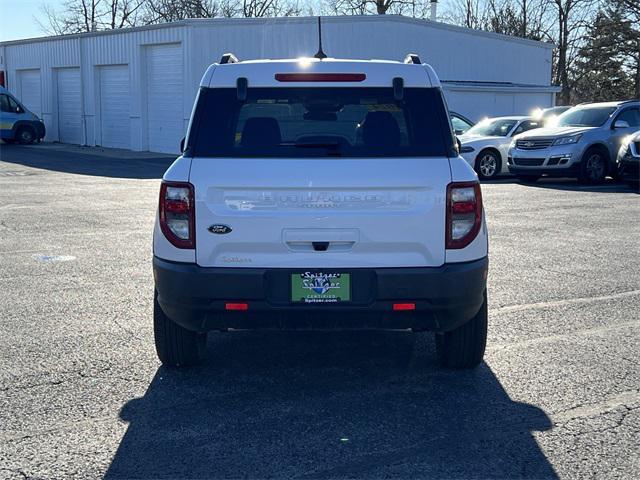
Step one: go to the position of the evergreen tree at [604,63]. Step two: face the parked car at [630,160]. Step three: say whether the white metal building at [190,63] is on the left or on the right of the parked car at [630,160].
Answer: right

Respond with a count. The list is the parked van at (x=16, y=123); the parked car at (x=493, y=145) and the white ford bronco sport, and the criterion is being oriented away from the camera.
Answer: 1

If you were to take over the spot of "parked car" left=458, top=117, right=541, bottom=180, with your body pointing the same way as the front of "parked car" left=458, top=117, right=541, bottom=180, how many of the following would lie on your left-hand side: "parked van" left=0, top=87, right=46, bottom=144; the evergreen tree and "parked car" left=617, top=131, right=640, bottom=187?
1

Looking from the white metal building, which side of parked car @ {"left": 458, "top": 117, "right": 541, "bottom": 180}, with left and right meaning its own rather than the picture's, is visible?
right

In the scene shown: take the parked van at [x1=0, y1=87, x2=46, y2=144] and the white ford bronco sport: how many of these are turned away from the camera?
1

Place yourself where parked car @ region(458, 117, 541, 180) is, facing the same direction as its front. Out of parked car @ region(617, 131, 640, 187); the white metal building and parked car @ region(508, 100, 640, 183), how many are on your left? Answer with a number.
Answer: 2

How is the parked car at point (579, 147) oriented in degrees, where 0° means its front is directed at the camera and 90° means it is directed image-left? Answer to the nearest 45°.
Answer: approximately 45°

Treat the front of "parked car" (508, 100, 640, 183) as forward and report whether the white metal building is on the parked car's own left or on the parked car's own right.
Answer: on the parked car's own right

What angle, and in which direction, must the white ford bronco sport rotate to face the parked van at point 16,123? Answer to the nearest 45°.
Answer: approximately 45° to its left

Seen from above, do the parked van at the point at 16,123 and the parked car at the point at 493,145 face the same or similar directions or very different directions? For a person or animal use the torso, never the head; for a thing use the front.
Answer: very different directions

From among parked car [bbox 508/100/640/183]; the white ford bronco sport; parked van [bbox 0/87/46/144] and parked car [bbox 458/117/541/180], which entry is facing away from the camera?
the white ford bronco sport

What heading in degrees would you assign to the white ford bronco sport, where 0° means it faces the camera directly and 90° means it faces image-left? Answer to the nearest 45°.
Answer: approximately 180°

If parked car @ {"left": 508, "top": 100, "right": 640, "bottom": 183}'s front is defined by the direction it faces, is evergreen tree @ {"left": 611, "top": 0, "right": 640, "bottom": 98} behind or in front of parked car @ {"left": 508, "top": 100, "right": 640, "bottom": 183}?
behind

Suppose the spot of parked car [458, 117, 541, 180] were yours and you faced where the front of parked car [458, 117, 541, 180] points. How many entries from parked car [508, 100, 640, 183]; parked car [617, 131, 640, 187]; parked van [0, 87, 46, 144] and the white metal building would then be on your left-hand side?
2
